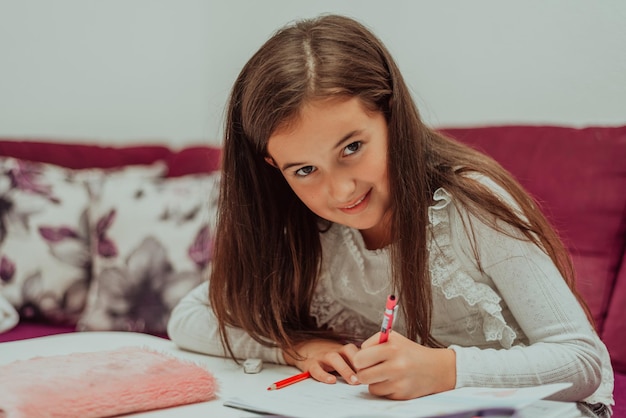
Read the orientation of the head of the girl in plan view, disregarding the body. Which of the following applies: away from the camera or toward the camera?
toward the camera

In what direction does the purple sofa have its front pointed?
toward the camera
